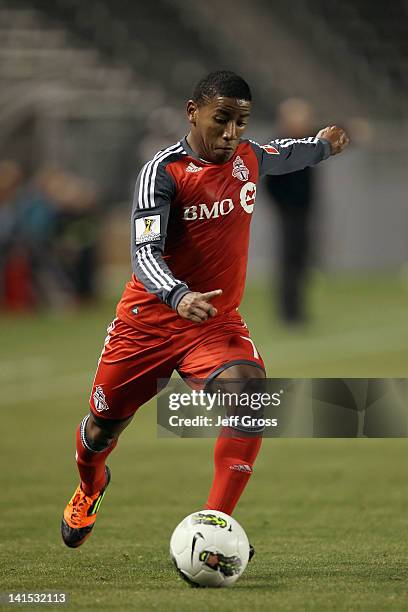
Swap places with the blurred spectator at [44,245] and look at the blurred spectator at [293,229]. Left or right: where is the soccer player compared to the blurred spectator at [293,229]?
right

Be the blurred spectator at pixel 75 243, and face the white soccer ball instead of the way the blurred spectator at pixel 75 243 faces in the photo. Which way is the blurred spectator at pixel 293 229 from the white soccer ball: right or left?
left

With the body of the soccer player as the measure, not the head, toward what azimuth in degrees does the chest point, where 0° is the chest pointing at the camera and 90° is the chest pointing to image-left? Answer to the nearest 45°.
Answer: approximately 315°

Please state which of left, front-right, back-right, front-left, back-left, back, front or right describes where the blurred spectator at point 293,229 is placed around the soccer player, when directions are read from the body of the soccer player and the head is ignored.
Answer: back-left

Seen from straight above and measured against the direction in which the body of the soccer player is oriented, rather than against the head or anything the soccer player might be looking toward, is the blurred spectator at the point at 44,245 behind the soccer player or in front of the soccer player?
behind
